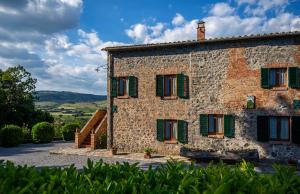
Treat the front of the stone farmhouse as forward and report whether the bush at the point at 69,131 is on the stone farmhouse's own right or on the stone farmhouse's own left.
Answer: on the stone farmhouse's own right

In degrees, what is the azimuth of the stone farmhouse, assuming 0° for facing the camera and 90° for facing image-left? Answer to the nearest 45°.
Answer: approximately 0°

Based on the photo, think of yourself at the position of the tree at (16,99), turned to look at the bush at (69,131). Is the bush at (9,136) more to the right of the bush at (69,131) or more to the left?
right

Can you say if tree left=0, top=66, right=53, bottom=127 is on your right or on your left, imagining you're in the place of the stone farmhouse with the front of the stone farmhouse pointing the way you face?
on your right
